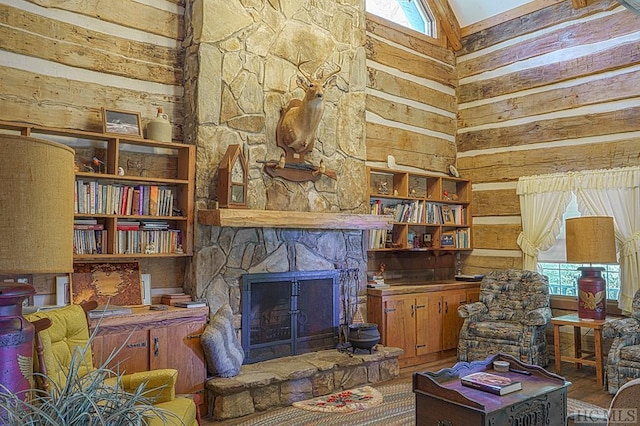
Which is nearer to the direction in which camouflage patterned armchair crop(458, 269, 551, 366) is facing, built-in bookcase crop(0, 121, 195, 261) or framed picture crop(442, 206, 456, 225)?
the built-in bookcase

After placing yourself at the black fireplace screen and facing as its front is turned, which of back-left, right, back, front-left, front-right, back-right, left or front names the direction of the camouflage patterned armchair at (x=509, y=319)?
front-left

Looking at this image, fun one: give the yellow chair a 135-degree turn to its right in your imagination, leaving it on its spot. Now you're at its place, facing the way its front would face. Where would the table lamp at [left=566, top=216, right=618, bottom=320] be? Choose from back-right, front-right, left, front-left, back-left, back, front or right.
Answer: back

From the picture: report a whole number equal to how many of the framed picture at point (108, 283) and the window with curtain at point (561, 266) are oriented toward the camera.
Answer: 2

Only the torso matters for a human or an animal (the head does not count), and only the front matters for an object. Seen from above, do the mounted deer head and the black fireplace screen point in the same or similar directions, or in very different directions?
same or similar directions

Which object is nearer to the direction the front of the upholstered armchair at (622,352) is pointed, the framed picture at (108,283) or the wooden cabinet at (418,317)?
the framed picture

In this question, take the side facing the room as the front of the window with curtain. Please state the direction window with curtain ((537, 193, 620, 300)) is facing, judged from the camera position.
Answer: facing the viewer

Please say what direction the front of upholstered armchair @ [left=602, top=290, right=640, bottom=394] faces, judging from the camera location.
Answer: facing the viewer and to the left of the viewer

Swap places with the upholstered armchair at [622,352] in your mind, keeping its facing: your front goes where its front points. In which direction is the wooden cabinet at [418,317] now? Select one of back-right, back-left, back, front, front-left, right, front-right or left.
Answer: front-right

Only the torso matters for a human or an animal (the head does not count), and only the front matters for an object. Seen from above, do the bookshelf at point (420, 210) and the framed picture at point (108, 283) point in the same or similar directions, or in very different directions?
same or similar directions

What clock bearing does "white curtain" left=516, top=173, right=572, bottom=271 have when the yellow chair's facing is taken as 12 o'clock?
The white curtain is roughly at 10 o'clock from the yellow chair.

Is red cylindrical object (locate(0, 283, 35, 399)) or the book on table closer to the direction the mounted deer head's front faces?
the book on table

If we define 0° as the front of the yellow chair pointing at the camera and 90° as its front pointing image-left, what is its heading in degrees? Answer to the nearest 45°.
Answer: approximately 315°

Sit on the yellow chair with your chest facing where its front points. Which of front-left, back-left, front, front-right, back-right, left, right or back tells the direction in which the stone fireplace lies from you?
left

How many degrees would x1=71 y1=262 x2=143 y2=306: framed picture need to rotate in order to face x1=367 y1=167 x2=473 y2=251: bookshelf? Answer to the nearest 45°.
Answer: approximately 90° to its left
